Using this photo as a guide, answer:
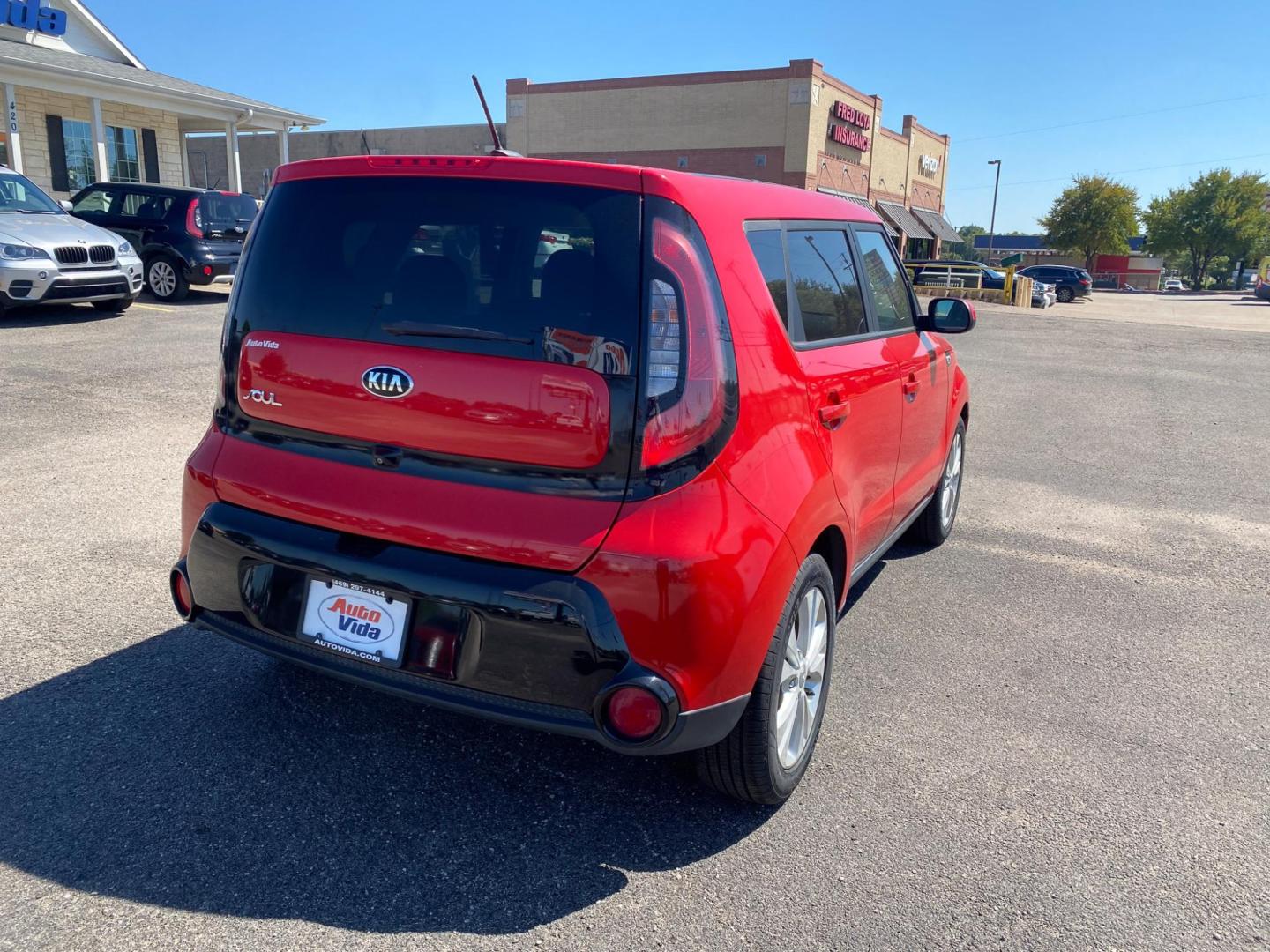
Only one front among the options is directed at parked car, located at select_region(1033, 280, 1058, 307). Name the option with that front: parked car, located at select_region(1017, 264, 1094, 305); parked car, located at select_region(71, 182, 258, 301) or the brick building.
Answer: the brick building

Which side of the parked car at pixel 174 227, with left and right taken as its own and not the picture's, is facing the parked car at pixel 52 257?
left

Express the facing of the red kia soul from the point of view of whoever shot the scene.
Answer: facing away from the viewer and to the right of the viewer

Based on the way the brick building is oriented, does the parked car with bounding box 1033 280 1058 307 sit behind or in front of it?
in front

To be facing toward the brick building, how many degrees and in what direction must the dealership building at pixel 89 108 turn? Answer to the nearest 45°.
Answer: approximately 90° to its left

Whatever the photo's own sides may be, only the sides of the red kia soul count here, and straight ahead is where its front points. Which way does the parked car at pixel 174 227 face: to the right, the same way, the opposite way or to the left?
to the left

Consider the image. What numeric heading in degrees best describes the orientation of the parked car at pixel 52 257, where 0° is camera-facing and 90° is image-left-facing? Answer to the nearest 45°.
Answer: approximately 315°

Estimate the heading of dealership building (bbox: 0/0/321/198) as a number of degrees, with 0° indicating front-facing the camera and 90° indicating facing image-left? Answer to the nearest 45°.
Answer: approximately 315°

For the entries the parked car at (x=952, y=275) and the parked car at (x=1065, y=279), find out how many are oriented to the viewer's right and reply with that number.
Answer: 1

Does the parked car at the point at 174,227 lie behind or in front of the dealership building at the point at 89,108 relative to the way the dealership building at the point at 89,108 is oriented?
in front

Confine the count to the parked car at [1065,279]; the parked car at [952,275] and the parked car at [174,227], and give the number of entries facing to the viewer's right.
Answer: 1

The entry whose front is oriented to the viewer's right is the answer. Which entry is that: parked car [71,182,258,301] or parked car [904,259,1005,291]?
parked car [904,259,1005,291]

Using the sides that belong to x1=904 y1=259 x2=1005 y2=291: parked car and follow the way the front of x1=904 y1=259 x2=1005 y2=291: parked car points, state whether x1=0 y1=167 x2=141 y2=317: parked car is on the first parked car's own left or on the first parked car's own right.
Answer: on the first parked car's own right

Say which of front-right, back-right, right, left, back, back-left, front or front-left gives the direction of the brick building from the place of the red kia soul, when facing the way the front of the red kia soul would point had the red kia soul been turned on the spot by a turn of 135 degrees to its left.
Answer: right

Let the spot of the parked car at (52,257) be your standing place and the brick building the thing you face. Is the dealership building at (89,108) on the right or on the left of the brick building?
left

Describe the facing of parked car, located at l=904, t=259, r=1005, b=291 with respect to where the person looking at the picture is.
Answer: facing to the right of the viewer
